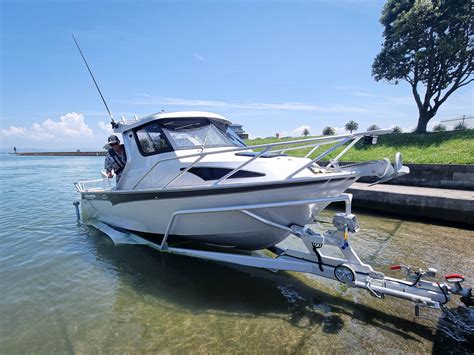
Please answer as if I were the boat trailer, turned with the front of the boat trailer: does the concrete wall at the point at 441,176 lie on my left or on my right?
on my left

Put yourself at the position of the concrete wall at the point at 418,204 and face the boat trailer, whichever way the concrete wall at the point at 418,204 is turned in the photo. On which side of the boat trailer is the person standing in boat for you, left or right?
right

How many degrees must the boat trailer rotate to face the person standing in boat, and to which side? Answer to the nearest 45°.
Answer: approximately 180°

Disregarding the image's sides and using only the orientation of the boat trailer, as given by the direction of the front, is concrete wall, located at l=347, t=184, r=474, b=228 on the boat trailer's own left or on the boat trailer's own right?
on the boat trailer's own left
